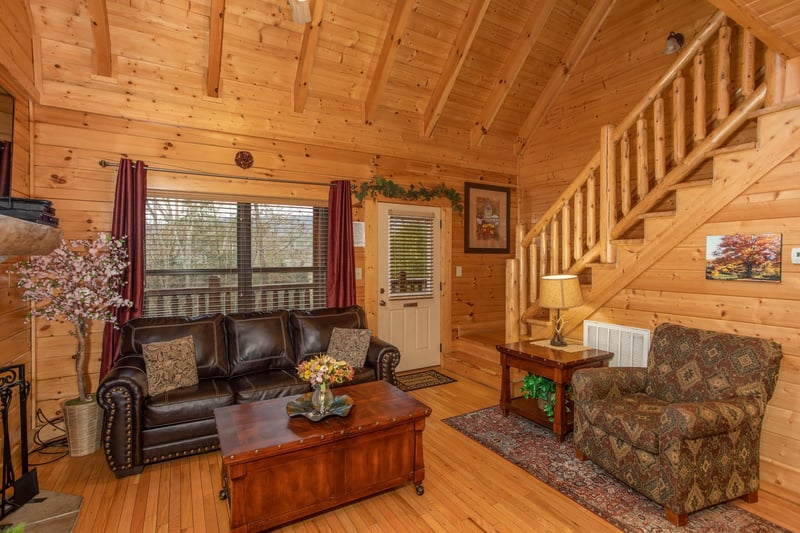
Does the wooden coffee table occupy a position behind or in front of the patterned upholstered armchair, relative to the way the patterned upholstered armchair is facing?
in front

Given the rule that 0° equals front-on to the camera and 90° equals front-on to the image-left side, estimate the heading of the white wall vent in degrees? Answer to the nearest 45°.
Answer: approximately 45°

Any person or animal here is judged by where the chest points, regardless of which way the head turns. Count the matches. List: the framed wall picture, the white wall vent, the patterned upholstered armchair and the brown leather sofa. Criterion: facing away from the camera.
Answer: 0

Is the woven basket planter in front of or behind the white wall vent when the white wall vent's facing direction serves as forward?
in front

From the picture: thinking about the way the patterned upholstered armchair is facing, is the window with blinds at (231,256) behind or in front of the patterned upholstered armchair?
in front

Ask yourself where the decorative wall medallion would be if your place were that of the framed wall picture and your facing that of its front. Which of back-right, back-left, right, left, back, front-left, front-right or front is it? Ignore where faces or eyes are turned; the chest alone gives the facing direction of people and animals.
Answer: right

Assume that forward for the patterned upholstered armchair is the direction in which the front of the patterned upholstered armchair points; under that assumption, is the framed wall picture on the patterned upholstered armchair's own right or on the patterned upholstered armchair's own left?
on the patterned upholstered armchair's own right

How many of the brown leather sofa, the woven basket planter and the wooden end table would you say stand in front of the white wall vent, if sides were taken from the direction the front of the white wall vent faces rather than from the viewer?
3

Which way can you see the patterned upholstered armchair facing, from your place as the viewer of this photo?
facing the viewer and to the left of the viewer

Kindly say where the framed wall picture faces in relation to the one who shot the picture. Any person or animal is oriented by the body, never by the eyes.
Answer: facing the viewer and to the right of the viewer

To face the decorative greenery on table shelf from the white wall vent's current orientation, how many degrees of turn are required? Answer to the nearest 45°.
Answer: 0° — it already faces it

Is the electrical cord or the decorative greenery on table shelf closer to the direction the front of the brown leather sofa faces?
the decorative greenery on table shelf

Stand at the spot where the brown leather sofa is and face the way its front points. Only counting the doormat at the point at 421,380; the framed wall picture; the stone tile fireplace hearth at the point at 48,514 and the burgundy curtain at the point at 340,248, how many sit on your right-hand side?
1

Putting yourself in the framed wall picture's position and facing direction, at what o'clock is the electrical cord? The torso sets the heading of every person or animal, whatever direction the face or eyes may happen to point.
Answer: The electrical cord is roughly at 3 o'clock from the framed wall picture.

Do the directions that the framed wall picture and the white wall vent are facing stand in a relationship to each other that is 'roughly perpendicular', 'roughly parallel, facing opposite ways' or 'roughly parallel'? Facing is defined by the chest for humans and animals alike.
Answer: roughly perpendicular

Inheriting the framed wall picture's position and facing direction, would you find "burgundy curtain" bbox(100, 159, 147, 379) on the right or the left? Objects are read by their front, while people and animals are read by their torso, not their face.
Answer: on its right
